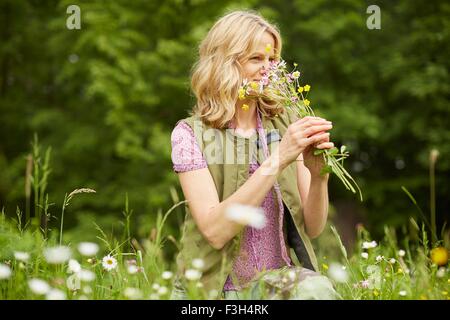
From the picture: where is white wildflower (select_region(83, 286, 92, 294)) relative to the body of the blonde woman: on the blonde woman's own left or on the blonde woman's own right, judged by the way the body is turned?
on the blonde woman's own right

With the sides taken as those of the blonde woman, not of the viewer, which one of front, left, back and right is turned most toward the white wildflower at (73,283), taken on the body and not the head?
right

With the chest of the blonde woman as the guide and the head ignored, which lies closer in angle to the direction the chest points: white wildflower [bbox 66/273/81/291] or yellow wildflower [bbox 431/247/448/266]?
the yellow wildflower

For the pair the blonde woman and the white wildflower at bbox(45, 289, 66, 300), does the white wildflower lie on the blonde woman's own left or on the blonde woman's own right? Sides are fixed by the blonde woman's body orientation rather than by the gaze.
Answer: on the blonde woman's own right

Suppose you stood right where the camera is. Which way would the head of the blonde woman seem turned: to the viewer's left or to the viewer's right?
to the viewer's right

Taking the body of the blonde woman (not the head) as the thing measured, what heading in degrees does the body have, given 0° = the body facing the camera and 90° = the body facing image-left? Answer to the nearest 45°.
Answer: approximately 315°

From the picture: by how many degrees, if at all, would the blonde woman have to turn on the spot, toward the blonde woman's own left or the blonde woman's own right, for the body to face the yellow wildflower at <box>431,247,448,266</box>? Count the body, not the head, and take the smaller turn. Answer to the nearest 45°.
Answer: approximately 45° to the blonde woman's own left
